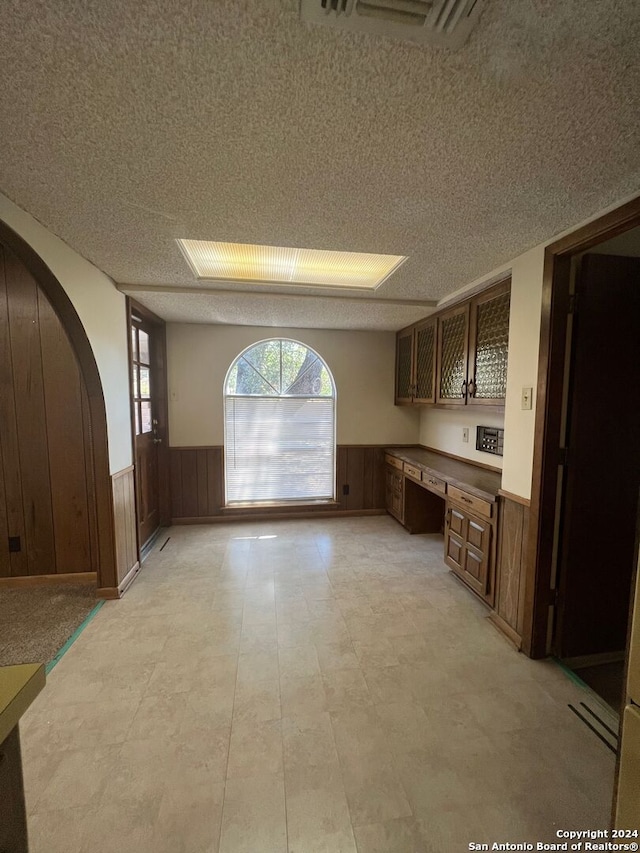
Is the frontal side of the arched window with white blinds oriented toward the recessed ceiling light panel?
yes

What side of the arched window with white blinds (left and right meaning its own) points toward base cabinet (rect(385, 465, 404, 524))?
left

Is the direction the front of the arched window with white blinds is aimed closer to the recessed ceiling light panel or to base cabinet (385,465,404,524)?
the recessed ceiling light panel

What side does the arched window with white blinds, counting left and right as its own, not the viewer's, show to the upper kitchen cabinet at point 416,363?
left

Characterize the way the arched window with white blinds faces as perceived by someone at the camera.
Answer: facing the viewer

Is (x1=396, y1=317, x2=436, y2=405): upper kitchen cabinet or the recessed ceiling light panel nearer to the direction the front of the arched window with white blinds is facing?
the recessed ceiling light panel

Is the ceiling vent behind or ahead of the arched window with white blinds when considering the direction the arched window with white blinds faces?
ahead

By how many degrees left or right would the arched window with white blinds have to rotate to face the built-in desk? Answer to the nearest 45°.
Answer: approximately 45° to its left
